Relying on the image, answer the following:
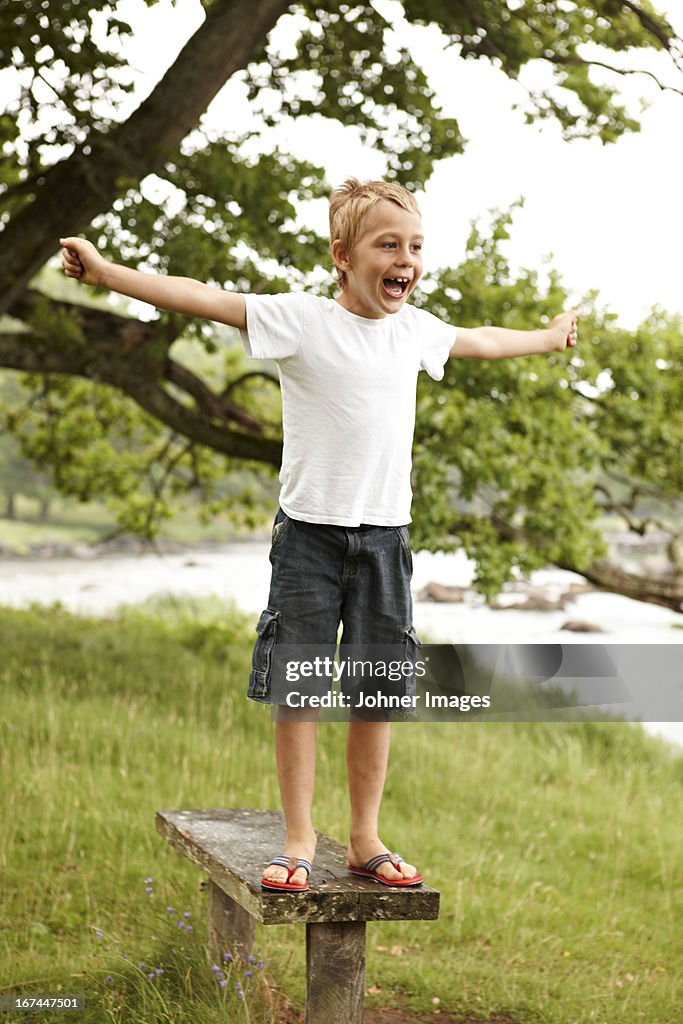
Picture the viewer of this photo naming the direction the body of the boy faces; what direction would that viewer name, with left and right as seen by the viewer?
facing the viewer and to the right of the viewer

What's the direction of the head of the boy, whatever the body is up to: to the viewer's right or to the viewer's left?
to the viewer's right

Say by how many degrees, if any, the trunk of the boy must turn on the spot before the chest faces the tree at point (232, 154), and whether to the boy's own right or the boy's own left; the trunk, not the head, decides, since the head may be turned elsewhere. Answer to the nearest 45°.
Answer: approximately 135° to the boy's own left
